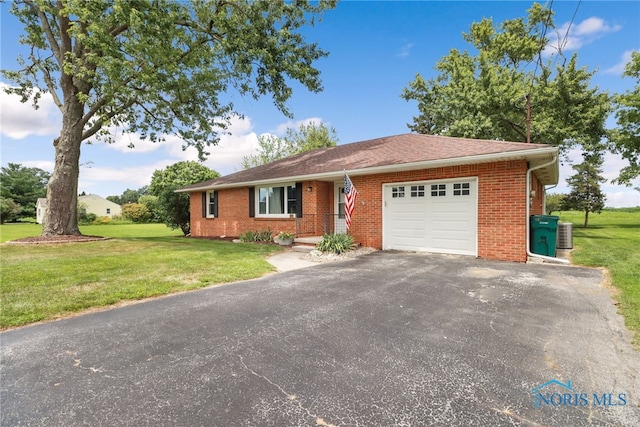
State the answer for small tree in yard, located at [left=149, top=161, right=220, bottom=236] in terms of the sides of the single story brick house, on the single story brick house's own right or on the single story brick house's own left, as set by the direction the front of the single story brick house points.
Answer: on the single story brick house's own right

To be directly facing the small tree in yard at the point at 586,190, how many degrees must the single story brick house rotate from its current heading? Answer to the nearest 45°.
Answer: approximately 180°

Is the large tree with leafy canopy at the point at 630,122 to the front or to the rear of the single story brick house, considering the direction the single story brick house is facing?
to the rear

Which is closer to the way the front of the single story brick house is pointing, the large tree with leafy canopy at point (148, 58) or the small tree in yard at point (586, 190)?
the large tree with leafy canopy

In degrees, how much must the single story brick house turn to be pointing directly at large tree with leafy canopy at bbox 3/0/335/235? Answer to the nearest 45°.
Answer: approximately 45° to its right

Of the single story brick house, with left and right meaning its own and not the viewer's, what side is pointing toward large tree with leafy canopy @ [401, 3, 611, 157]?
back

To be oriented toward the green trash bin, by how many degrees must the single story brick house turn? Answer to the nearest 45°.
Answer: approximately 90° to its left

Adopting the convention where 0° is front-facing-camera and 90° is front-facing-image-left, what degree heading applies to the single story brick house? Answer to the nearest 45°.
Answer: approximately 45°

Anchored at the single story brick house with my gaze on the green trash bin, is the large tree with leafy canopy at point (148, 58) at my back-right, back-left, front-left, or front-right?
back-right

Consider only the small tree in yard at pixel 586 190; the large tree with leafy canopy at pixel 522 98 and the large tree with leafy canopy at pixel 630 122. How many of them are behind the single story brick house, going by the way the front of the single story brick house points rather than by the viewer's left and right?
3

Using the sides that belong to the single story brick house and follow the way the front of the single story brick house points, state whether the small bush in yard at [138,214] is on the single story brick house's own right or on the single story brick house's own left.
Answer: on the single story brick house's own right
